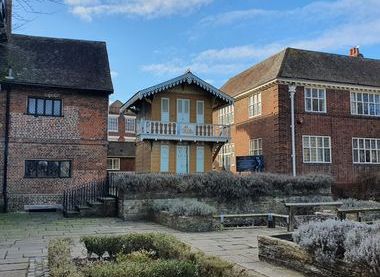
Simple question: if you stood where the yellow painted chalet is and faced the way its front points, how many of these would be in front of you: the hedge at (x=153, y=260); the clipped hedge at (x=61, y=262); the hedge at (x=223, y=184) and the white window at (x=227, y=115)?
3

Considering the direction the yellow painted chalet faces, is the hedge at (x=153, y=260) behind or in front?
in front

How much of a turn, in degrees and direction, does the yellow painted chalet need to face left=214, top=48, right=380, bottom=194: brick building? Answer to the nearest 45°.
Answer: approximately 90° to its left

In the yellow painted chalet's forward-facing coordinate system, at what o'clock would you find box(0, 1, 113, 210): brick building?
The brick building is roughly at 2 o'clock from the yellow painted chalet.

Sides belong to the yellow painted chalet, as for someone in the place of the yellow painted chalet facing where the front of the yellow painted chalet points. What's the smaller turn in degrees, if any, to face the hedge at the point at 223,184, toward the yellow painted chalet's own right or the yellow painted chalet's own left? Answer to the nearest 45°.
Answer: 0° — it already faces it

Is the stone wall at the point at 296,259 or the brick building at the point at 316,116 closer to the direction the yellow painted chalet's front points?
the stone wall

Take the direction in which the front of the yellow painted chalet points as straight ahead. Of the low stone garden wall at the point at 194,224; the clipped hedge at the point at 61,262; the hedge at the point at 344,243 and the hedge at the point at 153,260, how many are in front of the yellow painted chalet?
4

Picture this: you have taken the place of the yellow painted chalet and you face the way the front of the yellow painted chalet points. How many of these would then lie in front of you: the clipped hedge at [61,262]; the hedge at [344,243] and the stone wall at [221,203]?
3

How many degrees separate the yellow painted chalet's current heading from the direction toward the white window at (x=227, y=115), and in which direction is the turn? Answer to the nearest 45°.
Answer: approximately 135° to its left

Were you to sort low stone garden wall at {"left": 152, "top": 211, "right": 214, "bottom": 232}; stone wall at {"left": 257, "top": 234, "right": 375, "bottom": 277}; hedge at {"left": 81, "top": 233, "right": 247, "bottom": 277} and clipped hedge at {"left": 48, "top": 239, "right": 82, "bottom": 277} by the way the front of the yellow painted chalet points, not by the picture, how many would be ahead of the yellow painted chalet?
4

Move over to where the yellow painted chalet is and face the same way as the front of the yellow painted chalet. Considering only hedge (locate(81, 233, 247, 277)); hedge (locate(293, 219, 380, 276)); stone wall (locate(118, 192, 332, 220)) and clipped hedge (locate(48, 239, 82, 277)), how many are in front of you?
4

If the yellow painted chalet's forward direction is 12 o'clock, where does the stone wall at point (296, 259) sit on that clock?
The stone wall is roughly at 12 o'clock from the yellow painted chalet.

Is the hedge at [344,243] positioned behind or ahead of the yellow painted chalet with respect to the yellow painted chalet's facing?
ahead

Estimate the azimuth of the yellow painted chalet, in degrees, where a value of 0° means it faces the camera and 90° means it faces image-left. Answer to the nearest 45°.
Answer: approximately 0°

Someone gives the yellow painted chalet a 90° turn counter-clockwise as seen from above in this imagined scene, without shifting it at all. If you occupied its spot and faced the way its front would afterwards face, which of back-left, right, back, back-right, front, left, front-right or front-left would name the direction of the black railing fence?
back-right

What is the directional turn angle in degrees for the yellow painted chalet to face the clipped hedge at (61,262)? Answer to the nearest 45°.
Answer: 0° — it already faces it
